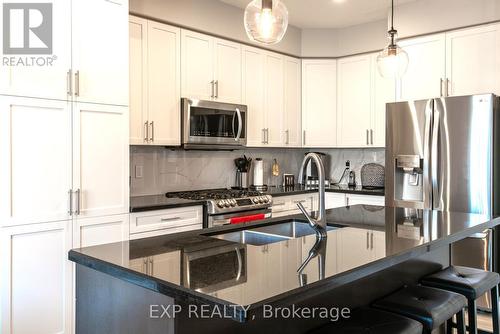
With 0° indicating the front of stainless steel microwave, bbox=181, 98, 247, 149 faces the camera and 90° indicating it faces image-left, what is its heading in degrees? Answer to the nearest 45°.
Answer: approximately 315°

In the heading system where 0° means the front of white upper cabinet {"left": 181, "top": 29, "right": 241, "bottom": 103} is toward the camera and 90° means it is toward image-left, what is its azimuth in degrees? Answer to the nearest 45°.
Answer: approximately 315°

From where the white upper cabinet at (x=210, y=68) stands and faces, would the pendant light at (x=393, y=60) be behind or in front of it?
in front

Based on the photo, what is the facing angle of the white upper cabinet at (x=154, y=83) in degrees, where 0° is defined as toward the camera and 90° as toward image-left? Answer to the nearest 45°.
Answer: approximately 315°

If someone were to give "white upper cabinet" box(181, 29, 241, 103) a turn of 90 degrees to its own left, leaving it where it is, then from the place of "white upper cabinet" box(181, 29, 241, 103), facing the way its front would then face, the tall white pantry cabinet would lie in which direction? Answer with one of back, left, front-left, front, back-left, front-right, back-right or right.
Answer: back

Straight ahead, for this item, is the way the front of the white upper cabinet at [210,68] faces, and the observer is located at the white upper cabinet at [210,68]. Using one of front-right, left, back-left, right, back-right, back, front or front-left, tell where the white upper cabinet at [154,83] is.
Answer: right

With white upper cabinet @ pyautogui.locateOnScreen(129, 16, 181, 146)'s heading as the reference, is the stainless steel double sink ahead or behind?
ahead

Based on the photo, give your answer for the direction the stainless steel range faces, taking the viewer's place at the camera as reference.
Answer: facing the viewer and to the right of the viewer

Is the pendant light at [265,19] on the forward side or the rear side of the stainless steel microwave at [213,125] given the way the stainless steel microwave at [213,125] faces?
on the forward side
